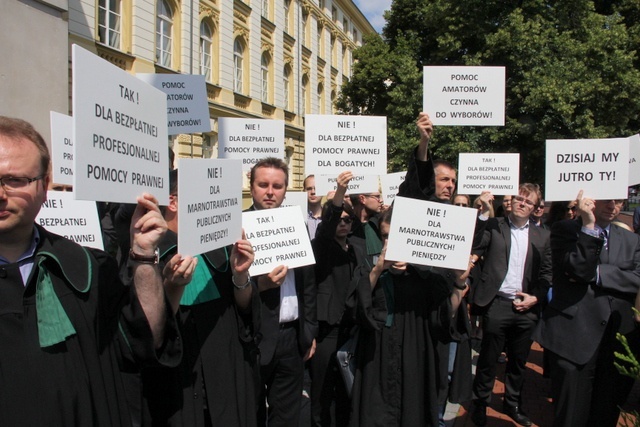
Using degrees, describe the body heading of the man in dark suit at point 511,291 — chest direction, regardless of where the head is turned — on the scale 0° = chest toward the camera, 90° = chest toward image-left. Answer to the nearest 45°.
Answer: approximately 0°

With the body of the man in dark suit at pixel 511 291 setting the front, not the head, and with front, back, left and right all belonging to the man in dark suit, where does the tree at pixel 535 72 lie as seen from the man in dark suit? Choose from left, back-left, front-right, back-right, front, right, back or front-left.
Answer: back

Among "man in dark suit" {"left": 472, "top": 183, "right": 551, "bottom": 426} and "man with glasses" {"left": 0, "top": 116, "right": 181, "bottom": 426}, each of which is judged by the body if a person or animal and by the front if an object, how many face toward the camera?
2

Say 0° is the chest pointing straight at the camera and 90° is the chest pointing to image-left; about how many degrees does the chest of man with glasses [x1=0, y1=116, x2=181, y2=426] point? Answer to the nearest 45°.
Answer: approximately 0°

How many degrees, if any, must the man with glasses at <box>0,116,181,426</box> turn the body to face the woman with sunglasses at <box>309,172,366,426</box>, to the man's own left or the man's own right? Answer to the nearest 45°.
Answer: approximately 135° to the man's own left

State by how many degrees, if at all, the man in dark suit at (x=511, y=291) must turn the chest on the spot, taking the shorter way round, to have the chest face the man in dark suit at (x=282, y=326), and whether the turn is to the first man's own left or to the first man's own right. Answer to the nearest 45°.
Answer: approximately 45° to the first man's own right

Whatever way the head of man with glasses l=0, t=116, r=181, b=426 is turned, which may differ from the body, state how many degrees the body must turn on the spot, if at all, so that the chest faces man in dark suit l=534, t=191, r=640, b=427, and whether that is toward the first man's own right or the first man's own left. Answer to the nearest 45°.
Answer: approximately 90° to the first man's own left

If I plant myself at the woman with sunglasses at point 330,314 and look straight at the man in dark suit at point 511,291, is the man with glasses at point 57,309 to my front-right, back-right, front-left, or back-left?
back-right

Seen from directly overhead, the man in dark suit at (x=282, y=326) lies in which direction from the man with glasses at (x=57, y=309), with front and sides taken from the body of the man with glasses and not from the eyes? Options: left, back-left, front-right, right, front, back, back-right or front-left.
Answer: back-left
